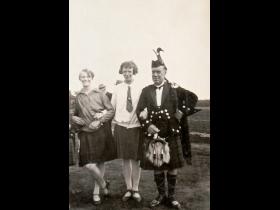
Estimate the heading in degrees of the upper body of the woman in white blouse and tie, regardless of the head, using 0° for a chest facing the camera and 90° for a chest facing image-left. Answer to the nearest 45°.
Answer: approximately 0°
